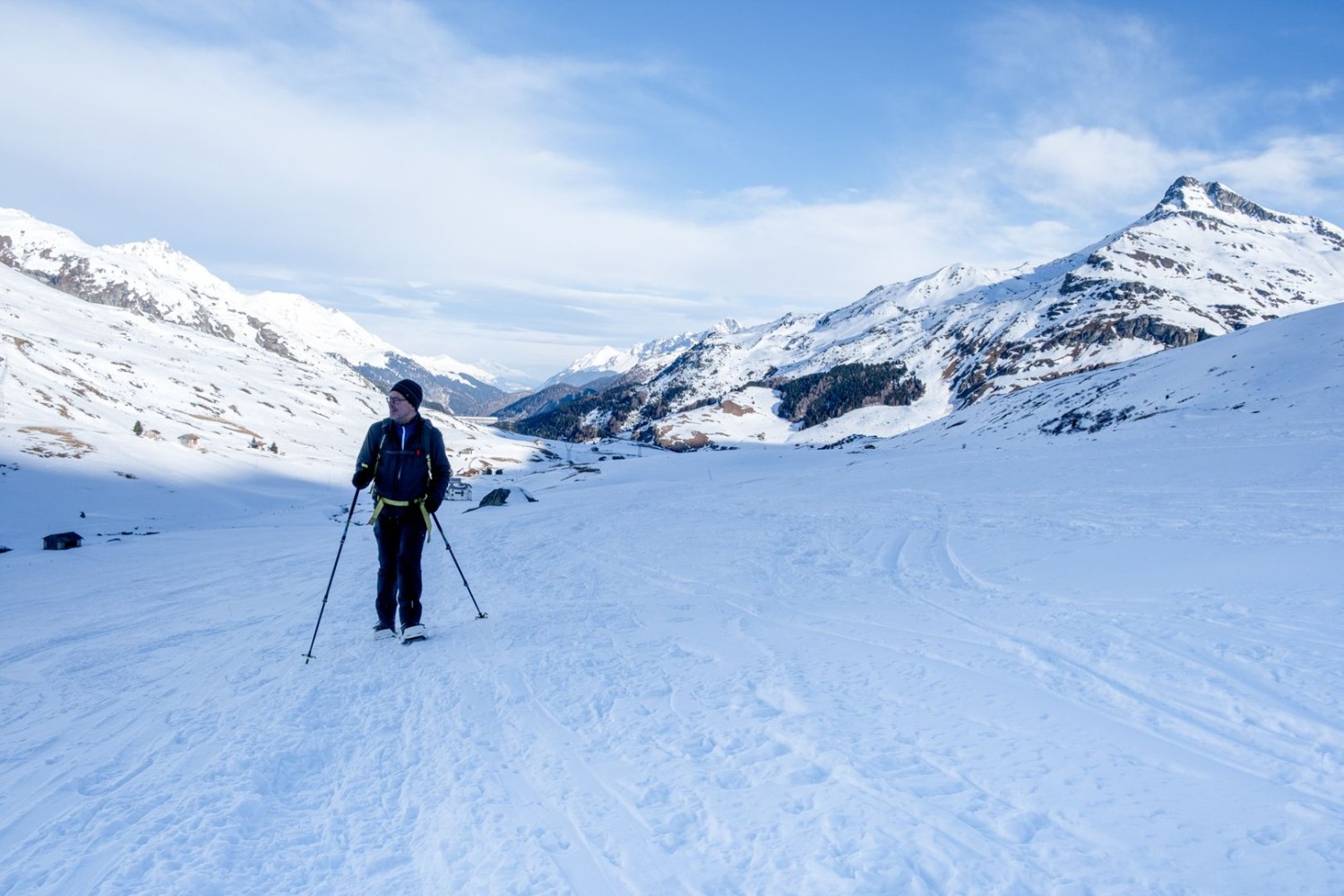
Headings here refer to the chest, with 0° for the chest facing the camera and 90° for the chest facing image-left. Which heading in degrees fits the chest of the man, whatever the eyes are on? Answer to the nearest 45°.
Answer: approximately 0°
